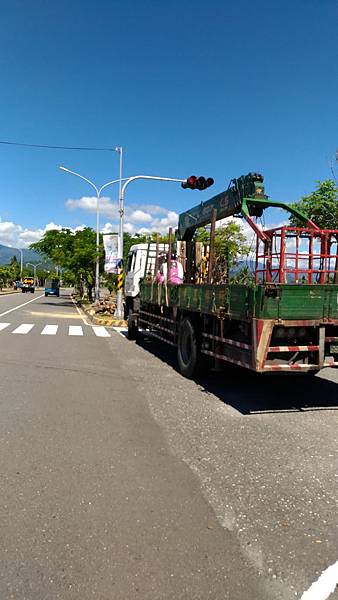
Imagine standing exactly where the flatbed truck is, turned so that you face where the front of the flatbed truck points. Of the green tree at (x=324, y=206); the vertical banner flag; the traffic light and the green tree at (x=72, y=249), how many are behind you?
0

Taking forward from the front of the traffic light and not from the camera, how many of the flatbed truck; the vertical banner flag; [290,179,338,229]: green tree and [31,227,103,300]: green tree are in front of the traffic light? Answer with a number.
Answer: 1

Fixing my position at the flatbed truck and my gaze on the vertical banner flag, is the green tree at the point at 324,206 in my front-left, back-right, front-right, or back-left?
front-right

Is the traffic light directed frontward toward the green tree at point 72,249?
no

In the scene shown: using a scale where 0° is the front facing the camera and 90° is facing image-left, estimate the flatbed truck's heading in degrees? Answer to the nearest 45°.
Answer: approximately 135°

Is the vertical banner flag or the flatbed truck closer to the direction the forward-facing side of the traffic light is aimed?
the flatbed truck

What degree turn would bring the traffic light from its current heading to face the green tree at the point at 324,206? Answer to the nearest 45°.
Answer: approximately 135° to its left

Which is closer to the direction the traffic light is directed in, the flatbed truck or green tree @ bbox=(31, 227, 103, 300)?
the flatbed truck

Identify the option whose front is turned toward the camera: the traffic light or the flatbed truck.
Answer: the traffic light

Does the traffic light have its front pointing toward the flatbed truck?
yes

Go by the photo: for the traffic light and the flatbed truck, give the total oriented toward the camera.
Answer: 1

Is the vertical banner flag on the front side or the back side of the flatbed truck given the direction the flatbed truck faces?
on the front side

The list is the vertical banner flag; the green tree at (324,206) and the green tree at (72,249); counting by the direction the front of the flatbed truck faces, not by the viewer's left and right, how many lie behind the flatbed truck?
0

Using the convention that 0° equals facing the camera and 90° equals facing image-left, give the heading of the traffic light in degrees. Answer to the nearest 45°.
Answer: approximately 0°

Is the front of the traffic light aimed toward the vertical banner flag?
no

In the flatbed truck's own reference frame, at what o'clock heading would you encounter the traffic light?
The traffic light is roughly at 1 o'clock from the flatbed truck.

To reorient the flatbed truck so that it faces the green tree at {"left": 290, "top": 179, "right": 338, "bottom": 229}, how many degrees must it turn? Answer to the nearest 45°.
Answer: approximately 45° to its right

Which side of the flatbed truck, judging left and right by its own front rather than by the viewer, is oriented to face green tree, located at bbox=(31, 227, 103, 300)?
front

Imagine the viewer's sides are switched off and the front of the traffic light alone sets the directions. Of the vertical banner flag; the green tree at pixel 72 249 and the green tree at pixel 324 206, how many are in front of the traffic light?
0
